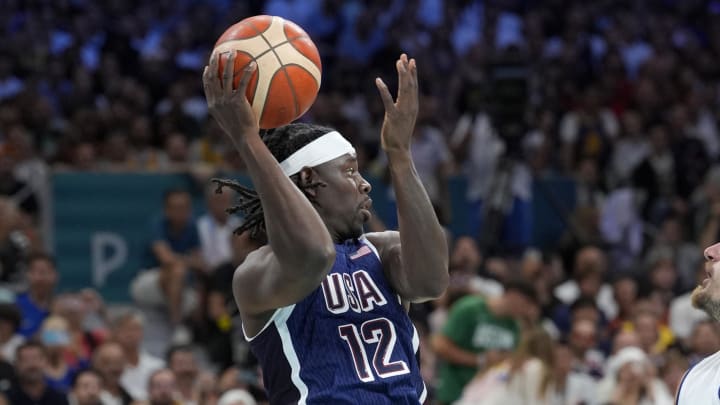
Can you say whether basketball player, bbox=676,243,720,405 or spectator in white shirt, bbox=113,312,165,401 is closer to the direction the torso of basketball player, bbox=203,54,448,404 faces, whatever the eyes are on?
the basketball player

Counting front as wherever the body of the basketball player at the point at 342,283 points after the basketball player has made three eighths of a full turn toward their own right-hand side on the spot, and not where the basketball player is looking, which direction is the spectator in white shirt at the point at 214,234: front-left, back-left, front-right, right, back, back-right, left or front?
right

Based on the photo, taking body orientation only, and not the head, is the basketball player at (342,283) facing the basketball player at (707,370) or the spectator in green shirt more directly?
the basketball player

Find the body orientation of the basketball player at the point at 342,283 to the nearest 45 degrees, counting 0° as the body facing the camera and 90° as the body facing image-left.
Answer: approximately 315°

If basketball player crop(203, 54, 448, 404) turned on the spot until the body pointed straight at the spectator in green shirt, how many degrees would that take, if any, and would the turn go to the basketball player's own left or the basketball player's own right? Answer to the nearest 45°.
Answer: approximately 135° to the basketball player's own left

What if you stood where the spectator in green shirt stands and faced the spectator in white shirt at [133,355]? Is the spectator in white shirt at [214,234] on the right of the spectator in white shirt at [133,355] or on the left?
right

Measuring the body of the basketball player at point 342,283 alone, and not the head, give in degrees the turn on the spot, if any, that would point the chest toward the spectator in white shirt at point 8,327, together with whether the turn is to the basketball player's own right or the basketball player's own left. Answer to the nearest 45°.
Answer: approximately 180°

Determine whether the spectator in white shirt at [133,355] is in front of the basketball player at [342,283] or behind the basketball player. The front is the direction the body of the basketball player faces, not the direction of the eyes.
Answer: behind
